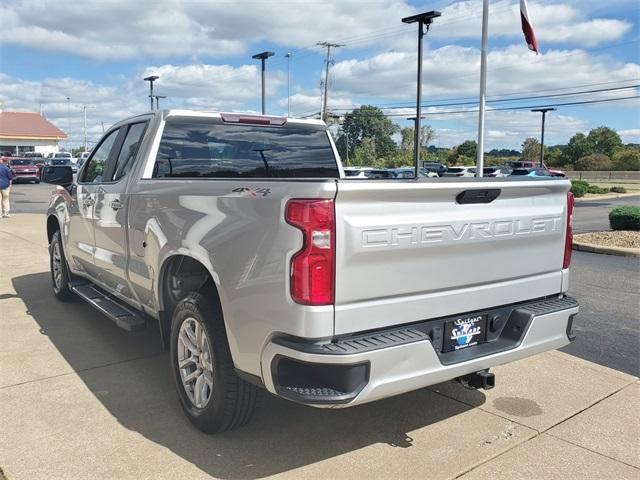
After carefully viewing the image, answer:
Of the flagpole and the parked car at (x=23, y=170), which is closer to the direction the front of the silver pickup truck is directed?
the parked car

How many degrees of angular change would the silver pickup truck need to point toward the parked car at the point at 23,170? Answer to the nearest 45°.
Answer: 0° — it already faces it

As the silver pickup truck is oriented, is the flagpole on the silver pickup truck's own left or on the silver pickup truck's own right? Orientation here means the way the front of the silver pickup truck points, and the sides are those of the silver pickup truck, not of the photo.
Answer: on the silver pickup truck's own right

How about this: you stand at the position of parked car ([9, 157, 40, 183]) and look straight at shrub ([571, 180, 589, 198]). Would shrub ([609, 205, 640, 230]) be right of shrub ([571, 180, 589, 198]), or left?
right

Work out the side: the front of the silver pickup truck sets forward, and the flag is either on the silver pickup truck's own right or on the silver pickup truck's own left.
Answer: on the silver pickup truck's own right

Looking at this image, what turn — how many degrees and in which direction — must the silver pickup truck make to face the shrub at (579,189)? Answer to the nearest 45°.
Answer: approximately 90° to its right

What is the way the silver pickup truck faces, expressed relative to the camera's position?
facing away from the viewer and to the left of the viewer

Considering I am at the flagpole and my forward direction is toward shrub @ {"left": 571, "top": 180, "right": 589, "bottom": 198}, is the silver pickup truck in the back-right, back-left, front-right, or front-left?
back-right

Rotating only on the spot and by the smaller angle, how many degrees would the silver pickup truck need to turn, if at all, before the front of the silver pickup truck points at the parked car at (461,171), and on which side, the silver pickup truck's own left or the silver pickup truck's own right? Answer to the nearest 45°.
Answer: approximately 45° to the silver pickup truck's own right

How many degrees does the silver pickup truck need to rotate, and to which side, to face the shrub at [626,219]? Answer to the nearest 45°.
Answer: approximately 90° to its right
